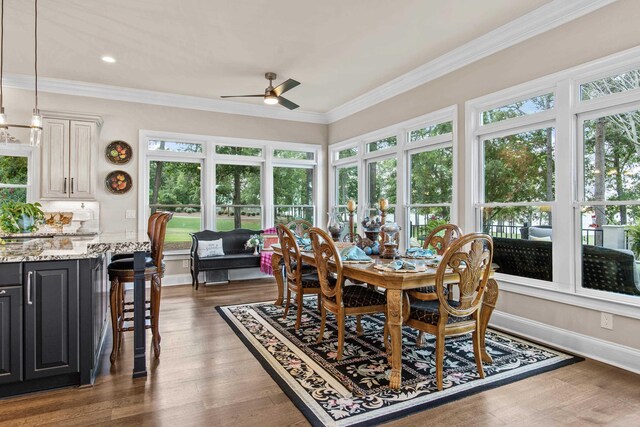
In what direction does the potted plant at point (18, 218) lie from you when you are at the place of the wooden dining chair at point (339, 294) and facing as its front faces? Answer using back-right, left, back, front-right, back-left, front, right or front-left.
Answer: back-left

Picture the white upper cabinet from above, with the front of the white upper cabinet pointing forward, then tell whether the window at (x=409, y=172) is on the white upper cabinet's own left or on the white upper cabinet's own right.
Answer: on the white upper cabinet's own left

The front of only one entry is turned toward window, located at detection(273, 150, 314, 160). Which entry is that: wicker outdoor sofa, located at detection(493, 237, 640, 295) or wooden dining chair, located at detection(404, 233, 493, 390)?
the wooden dining chair

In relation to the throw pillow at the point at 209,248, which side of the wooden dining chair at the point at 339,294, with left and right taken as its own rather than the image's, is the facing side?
left

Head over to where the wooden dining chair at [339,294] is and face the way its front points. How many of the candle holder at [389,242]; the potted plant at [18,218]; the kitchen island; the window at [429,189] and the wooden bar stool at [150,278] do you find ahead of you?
2

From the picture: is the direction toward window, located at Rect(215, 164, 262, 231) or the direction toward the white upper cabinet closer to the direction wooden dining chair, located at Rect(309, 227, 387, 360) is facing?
the window

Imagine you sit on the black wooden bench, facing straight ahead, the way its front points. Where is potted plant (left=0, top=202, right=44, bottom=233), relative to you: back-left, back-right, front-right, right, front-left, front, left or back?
front-right

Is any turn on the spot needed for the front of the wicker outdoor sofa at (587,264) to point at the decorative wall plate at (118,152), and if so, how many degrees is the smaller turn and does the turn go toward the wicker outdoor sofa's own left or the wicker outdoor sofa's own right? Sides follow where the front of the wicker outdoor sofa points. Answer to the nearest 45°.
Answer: approximately 135° to the wicker outdoor sofa's own left

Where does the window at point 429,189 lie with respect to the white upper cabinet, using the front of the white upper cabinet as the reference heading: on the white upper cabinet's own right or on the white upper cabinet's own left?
on the white upper cabinet's own left

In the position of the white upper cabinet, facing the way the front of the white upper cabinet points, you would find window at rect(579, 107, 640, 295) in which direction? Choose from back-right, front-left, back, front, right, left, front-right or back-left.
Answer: front-left

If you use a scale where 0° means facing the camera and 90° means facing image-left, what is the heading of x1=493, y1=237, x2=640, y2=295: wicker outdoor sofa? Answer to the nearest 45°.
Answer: approximately 225°

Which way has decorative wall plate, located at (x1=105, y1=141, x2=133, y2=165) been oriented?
toward the camera

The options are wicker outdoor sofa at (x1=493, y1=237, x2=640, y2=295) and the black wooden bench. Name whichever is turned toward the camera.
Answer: the black wooden bench

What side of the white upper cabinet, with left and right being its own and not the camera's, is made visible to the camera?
front

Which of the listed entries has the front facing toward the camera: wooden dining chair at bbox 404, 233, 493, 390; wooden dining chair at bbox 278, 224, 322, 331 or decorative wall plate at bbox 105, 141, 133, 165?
the decorative wall plate

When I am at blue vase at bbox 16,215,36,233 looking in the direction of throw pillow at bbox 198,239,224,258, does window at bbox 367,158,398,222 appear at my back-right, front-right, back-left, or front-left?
front-right

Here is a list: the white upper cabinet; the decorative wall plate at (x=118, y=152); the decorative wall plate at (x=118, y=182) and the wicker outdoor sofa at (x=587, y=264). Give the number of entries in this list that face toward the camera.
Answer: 3

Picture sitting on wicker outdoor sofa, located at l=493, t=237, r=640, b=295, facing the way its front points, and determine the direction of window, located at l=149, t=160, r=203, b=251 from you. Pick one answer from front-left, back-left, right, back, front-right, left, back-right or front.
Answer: back-left

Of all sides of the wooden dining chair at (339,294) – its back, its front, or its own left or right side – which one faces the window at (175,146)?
left

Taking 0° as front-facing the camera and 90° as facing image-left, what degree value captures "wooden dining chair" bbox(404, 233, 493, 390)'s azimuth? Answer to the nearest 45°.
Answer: approximately 135°

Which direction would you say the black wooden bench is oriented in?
toward the camera

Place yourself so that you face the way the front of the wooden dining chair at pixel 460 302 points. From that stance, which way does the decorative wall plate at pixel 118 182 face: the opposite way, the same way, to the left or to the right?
the opposite way
